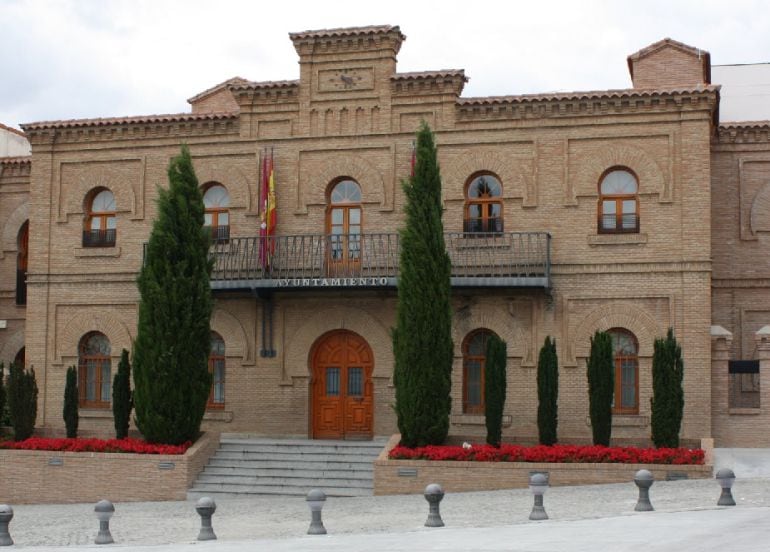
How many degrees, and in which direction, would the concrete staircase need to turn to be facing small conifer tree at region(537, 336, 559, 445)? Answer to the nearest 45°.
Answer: approximately 90° to its left

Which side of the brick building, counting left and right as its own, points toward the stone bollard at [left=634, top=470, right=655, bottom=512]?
front

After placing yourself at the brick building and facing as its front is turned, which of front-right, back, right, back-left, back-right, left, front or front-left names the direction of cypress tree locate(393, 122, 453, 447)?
front

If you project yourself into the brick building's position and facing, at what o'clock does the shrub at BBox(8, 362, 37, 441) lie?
The shrub is roughly at 3 o'clock from the brick building.

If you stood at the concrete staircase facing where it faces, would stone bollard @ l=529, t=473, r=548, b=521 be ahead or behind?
ahead

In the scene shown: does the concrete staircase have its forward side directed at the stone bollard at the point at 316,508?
yes

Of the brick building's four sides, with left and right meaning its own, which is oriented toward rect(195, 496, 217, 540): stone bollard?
front

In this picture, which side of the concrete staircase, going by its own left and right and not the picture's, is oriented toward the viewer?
front

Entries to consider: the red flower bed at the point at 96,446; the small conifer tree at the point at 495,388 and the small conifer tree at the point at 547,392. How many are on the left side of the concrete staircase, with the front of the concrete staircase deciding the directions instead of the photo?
2

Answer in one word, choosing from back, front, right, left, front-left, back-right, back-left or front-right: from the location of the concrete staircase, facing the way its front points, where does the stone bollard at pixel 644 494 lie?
front-left

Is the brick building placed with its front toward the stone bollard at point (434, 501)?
yes

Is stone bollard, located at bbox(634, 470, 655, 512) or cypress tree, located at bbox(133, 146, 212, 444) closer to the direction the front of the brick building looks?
the stone bollard

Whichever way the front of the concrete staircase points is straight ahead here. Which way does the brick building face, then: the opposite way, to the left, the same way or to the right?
the same way

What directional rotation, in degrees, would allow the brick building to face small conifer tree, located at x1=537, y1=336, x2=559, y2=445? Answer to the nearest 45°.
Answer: approximately 45° to its left

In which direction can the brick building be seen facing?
toward the camera

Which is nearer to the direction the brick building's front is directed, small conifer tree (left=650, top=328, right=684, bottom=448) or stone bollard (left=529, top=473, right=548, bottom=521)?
the stone bollard
